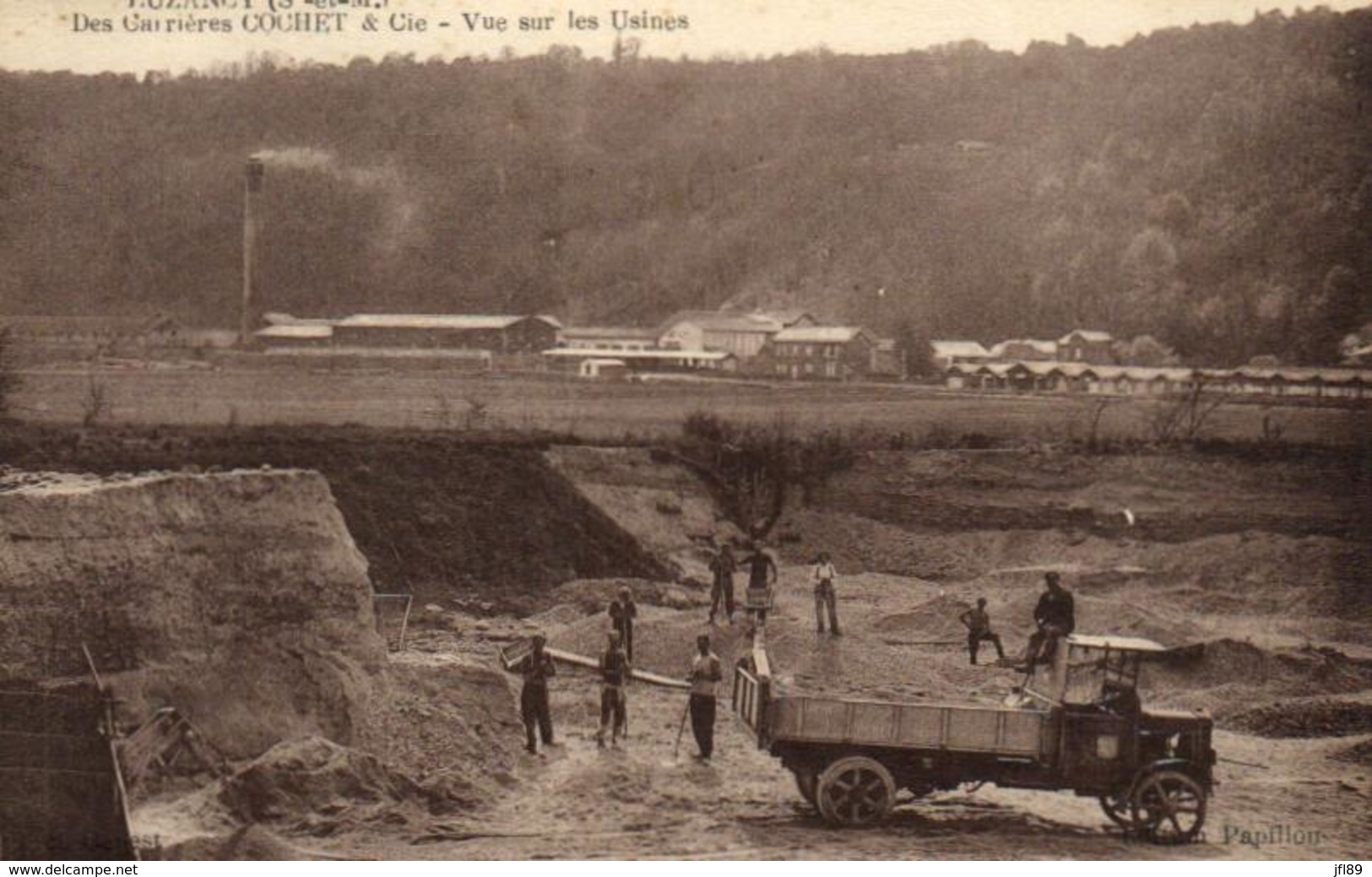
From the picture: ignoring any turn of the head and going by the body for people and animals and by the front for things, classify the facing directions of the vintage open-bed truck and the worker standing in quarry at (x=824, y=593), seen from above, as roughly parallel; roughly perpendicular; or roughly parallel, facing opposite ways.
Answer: roughly perpendicular

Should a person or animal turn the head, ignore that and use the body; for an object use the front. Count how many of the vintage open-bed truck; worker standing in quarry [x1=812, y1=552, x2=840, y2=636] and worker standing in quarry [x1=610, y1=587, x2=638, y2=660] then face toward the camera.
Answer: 2

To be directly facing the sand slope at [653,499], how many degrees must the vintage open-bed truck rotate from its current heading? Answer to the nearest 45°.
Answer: approximately 135° to its left

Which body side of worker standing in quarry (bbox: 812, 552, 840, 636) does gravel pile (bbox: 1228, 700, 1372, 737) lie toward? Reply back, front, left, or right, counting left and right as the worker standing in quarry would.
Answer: left

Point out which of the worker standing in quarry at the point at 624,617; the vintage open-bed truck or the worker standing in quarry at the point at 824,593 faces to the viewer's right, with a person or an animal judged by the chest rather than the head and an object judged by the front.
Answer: the vintage open-bed truck

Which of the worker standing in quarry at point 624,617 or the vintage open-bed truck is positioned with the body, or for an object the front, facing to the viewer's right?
the vintage open-bed truck

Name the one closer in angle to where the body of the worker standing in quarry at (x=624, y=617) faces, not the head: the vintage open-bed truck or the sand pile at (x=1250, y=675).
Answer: the vintage open-bed truck

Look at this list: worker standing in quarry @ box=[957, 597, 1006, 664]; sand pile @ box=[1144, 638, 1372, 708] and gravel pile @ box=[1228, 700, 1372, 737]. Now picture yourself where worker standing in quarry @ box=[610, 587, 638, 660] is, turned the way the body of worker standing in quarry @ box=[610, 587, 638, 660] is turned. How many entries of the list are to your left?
3

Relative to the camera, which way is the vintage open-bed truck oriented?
to the viewer's right

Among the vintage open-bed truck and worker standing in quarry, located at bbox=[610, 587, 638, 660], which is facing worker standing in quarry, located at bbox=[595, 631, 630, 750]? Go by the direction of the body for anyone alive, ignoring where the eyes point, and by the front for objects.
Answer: worker standing in quarry, located at bbox=[610, 587, 638, 660]

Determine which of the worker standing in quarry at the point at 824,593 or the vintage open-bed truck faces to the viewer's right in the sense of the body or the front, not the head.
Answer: the vintage open-bed truck
